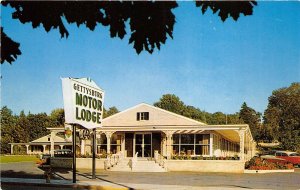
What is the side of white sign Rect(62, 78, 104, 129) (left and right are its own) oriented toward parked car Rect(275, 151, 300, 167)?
left

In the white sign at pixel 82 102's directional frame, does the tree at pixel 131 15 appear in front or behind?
in front

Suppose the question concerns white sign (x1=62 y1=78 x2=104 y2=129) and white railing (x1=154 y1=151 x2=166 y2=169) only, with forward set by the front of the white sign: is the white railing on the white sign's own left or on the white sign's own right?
on the white sign's own left

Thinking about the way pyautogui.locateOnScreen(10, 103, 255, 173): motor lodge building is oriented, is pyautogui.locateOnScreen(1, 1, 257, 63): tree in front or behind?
in front

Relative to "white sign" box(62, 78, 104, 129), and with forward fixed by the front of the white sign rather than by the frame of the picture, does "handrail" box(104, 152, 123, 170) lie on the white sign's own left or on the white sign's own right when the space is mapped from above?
on the white sign's own left

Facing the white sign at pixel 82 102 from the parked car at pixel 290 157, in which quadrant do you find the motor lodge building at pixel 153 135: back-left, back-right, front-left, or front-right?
front-right

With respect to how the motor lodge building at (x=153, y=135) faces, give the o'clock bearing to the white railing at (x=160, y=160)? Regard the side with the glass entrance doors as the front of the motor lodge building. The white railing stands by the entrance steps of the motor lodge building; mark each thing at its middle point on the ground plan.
The white railing is roughly at 12 o'clock from the motor lodge building.

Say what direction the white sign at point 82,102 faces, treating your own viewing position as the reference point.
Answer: facing the viewer and to the right of the viewer

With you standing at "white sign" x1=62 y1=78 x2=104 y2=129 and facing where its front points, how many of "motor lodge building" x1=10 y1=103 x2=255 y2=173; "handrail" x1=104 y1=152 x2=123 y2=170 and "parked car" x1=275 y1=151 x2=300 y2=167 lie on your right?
0

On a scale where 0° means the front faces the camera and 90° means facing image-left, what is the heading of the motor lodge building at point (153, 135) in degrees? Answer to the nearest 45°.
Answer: approximately 0°

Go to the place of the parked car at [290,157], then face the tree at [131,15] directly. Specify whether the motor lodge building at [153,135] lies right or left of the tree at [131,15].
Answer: right

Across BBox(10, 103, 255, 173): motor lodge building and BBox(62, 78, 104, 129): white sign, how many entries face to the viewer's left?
0

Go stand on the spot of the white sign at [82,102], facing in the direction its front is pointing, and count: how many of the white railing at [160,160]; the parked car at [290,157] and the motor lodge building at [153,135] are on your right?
0
